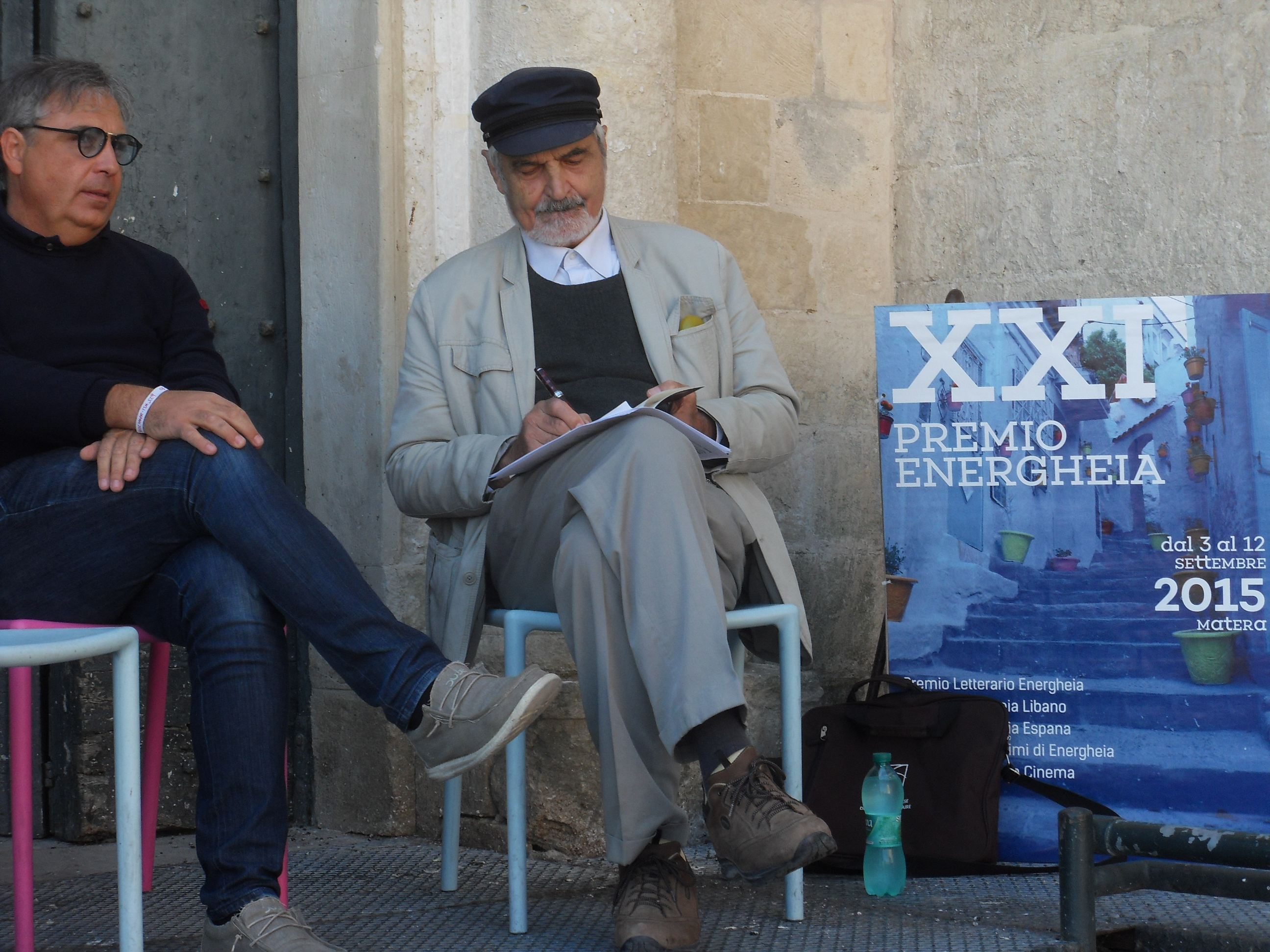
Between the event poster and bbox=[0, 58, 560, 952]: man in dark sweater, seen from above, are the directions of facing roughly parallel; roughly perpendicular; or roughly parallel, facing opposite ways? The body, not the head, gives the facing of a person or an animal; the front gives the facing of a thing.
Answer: roughly perpendicular

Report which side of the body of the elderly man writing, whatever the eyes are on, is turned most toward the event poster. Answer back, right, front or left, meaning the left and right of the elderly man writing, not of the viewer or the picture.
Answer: left

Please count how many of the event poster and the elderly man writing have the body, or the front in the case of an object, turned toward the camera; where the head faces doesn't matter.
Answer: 2

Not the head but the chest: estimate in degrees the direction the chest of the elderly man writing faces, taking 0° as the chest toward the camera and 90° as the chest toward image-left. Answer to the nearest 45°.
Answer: approximately 0°

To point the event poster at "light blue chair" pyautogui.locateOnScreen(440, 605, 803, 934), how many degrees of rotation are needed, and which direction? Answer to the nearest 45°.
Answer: approximately 45° to its right

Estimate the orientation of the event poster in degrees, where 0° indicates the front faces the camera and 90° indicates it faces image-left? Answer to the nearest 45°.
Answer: approximately 0°

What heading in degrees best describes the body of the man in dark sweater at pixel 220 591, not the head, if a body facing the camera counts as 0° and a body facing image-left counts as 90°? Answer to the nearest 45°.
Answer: approximately 315°

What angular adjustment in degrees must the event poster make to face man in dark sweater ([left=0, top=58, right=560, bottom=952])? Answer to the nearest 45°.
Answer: approximately 45° to its right
